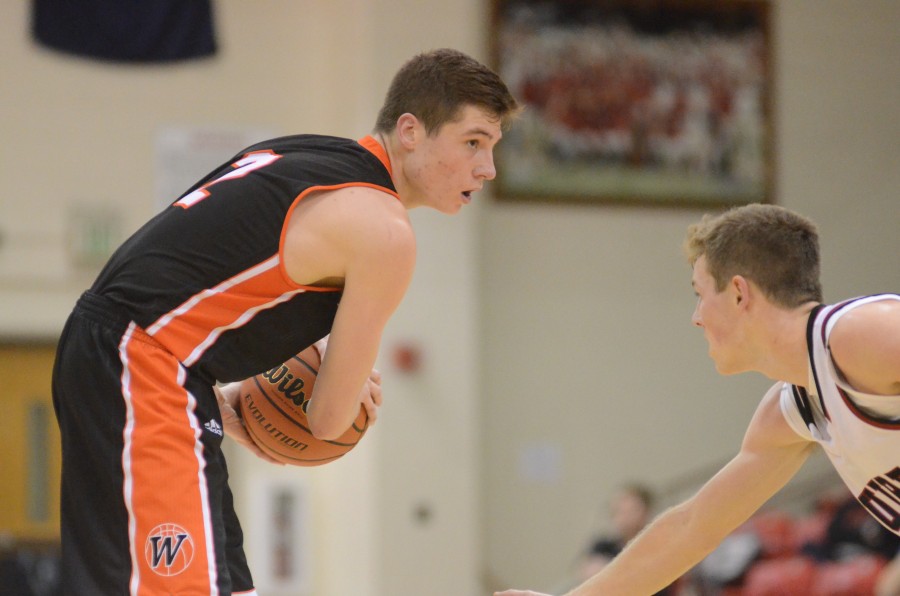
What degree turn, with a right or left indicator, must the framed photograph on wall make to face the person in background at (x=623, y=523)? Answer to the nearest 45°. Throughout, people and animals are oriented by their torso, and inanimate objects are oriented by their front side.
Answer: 0° — it already faces them

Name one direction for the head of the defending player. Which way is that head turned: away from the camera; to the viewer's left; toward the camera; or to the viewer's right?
to the viewer's left

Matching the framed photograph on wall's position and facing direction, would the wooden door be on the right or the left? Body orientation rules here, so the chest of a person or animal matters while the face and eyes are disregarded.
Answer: on its right

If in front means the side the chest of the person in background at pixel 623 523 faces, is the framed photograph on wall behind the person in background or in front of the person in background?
behind

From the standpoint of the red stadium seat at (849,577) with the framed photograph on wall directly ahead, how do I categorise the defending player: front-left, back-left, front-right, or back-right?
back-left

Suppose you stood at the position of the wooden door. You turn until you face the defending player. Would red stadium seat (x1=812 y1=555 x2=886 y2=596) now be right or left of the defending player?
left

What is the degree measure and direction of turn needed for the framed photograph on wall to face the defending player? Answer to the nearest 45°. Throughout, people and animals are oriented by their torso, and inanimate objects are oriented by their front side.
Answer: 0° — it already faces them

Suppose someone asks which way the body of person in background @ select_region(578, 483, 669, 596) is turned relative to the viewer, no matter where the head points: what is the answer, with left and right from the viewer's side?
facing the viewer and to the left of the viewer

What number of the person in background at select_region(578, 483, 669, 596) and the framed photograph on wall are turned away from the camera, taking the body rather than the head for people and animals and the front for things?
0

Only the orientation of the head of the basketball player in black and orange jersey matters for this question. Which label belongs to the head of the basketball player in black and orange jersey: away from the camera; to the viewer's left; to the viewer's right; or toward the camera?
to the viewer's right

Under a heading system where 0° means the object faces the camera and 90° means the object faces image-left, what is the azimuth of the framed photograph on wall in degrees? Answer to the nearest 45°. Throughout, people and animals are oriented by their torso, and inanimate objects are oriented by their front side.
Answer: approximately 0°

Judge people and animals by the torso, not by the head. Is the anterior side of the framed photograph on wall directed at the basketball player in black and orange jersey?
yes

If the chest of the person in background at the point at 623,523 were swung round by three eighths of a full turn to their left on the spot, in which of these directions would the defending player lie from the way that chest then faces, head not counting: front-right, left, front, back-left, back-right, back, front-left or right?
right

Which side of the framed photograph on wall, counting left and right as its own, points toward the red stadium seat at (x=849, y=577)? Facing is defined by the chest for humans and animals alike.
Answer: front

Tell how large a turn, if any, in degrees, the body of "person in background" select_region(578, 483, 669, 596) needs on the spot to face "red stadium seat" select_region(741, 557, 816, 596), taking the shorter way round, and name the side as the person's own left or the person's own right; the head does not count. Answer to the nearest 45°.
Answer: approximately 135° to the person's own left
